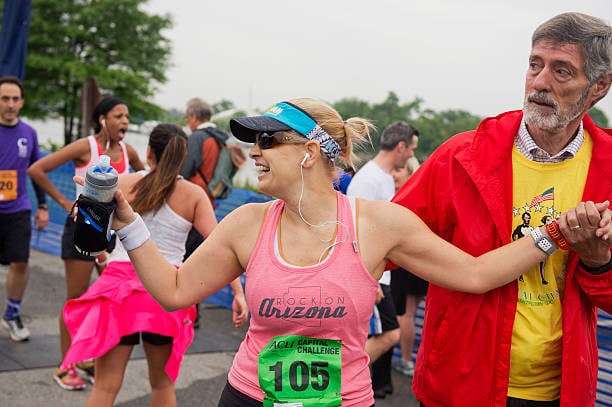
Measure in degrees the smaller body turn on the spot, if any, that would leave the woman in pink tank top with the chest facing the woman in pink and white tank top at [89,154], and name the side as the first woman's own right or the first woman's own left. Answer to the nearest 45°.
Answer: approximately 135° to the first woman's own right

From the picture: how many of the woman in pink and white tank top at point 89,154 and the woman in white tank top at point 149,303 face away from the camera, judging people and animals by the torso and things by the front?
1

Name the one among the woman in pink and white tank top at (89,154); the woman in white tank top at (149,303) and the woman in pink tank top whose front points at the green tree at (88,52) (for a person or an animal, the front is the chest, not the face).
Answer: the woman in white tank top at (149,303)

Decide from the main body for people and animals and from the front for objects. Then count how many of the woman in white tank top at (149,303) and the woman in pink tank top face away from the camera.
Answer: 1

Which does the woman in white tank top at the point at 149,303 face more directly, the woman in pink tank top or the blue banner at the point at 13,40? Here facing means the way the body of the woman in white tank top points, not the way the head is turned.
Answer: the blue banner

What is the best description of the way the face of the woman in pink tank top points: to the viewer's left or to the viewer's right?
to the viewer's left

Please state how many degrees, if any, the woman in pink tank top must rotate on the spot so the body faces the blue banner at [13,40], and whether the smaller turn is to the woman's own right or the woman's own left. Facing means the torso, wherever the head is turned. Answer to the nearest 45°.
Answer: approximately 135° to the woman's own right

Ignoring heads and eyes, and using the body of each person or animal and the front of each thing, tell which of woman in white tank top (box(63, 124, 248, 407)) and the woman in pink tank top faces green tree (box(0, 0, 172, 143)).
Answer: the woman in white tank top

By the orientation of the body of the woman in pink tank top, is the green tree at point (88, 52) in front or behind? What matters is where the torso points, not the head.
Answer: behind

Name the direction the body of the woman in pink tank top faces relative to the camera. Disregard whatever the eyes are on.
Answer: toward the camera

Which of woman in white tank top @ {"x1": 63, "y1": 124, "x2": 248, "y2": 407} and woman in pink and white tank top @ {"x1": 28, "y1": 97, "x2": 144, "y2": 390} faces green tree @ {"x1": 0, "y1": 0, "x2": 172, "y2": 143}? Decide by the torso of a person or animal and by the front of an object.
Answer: woman in white tank top @ {"x1": 63, "y1": 124, "x2": 248, "y2": 407}

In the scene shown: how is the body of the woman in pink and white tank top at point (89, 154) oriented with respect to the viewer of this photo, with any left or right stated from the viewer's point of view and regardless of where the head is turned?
facing the viewer and to the right of the viewer

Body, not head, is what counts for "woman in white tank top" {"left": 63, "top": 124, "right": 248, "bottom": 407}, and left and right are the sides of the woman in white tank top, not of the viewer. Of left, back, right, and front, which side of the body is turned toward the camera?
back

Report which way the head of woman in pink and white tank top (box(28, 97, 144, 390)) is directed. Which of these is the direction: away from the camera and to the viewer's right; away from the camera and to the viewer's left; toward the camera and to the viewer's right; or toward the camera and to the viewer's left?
toward the camera and to the viewer's right

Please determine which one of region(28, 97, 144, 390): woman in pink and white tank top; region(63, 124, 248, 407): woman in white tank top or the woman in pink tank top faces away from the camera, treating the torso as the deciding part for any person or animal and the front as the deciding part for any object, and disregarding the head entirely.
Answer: region(63, 124, 248, 407): woman in white tank top

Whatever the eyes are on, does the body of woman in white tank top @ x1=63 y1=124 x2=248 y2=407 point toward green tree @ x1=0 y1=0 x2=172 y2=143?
yes
